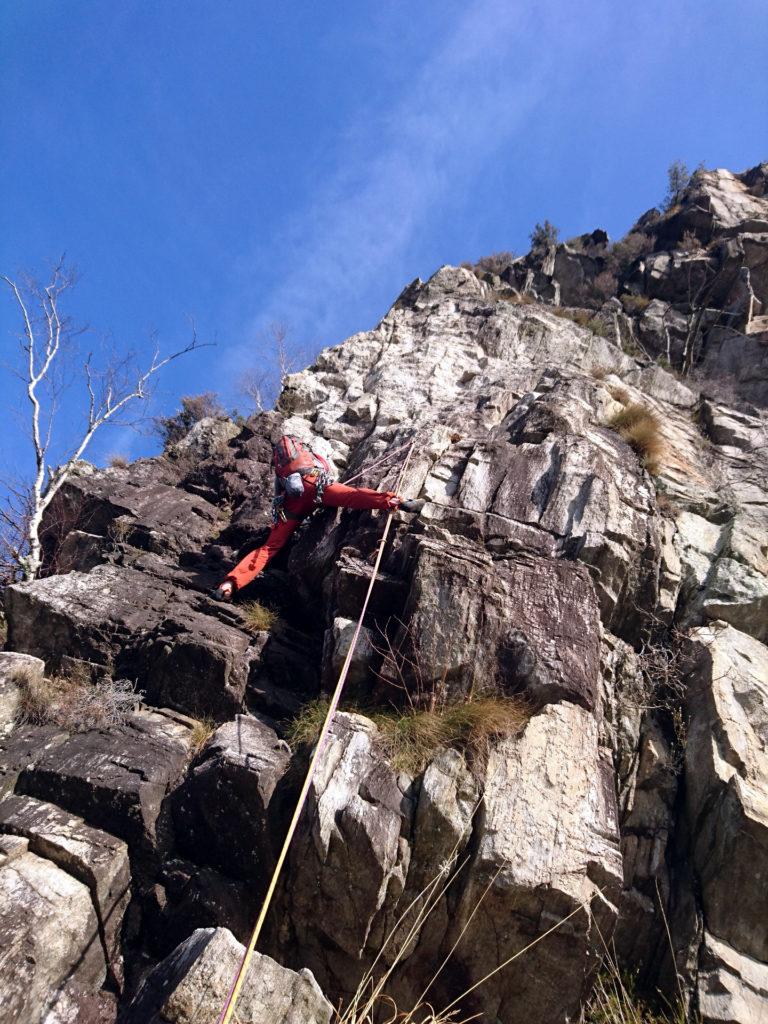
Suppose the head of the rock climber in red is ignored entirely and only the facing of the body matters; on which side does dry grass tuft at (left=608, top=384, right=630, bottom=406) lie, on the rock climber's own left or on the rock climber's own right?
on the rock climber's own right

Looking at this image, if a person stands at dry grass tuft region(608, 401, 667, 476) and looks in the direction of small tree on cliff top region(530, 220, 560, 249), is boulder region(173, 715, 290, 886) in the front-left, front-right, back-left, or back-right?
back-left

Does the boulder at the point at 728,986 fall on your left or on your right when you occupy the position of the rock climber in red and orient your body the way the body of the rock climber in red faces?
on your right

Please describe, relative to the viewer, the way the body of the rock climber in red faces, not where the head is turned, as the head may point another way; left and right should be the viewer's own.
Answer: facing away from the viewer
